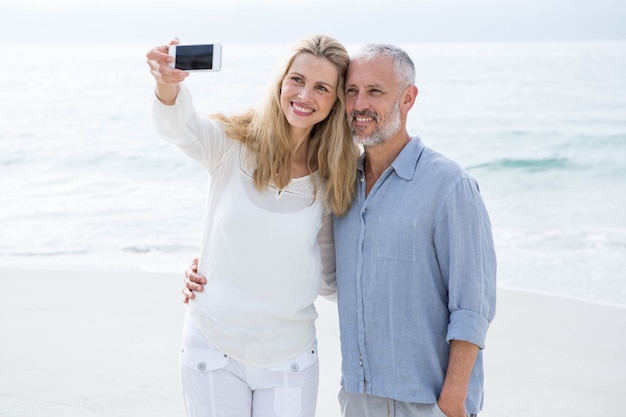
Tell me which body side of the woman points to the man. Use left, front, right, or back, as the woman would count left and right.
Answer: left

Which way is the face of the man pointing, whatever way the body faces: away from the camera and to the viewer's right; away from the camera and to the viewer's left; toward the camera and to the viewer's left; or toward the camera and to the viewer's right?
toward the camera and to the viewer's left

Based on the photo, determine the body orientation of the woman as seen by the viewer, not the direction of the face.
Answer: toward the camera

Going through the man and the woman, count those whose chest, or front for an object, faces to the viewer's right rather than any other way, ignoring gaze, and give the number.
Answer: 0

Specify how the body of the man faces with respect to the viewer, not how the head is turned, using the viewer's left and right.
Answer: facing the viewer and to the left of the viewer

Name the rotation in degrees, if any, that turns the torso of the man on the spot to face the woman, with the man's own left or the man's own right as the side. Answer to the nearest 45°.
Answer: approximately 45° to the man's own right

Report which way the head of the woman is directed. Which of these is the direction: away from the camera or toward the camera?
toward the camera
